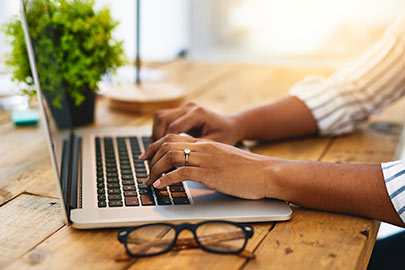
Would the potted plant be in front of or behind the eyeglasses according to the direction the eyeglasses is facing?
behind

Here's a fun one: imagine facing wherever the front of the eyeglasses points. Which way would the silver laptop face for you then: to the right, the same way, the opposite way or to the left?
to the left

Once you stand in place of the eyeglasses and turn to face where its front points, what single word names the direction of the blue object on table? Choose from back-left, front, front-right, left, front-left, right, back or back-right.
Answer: back-right

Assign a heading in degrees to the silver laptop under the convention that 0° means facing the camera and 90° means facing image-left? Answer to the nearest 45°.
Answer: approximately 270°

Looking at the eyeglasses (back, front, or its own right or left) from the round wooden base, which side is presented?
back

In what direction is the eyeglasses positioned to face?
toward the camera

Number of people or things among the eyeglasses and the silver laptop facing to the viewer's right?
1

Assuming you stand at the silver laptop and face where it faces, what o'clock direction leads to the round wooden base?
The round wooden base is roughly at 9 o'clock from the silver laptop.

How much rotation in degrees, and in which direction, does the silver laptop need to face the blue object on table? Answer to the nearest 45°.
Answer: approximately 135° to its left
